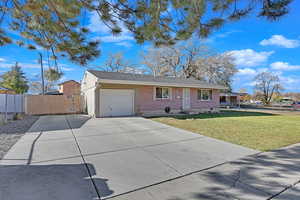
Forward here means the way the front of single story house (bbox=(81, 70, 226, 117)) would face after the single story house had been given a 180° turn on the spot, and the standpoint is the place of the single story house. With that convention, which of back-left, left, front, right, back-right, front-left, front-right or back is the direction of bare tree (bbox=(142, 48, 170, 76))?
front-right

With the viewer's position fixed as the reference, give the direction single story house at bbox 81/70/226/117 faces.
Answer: facing the viewer and to the right of the viewer

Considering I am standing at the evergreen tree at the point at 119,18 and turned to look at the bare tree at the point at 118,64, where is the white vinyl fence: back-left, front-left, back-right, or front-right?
front-left

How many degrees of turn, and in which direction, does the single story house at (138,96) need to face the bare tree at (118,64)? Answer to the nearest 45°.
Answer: approximately 135° to its left

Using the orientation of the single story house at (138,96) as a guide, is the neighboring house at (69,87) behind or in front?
behind

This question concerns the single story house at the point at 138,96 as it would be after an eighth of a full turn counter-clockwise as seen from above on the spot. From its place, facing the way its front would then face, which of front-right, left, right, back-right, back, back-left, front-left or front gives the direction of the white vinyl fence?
back

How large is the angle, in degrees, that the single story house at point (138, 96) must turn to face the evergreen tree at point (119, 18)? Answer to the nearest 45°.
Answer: approximately 45° to its right

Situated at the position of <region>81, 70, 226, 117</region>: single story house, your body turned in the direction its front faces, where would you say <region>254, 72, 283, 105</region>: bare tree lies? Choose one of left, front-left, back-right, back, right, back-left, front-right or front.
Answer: left

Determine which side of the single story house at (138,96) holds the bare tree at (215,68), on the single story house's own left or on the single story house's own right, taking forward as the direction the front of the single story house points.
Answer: on the single story house's own left
